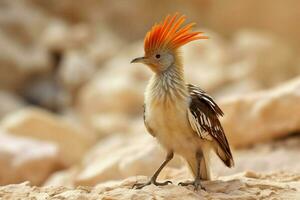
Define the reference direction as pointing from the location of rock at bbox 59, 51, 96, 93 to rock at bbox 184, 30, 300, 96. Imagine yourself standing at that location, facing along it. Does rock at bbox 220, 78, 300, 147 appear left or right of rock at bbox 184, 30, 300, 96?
right

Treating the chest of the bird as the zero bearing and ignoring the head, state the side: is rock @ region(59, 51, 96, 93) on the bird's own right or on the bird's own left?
on the bird's own right

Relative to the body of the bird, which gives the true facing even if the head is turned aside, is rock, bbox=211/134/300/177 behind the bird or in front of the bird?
behind

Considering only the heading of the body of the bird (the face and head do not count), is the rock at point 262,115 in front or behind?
behind

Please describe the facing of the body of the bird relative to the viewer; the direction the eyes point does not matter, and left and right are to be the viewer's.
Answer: facing the viewer and to the left of the viewer

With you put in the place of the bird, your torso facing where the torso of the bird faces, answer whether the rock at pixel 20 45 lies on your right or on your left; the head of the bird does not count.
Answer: on your right

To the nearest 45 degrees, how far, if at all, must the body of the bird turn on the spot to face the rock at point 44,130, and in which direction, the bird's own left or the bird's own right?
approximately 90° to the bird's own right
